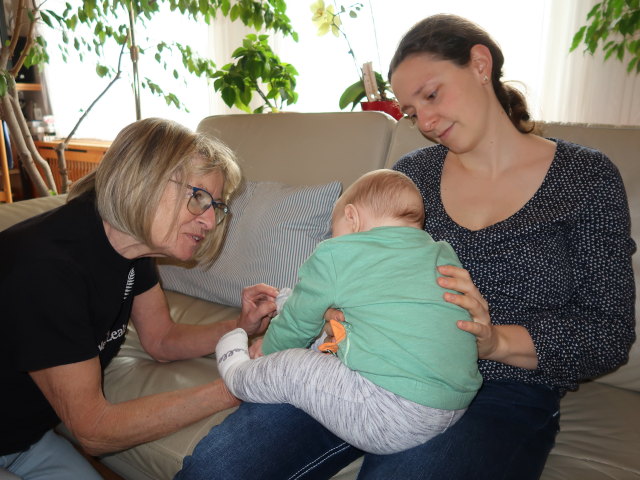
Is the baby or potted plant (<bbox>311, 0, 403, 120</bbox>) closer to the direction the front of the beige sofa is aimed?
the baby

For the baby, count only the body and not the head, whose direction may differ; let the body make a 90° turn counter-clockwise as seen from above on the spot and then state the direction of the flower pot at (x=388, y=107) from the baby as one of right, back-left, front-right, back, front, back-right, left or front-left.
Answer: back-right

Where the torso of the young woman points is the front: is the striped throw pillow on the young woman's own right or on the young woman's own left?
on the young woman's own right

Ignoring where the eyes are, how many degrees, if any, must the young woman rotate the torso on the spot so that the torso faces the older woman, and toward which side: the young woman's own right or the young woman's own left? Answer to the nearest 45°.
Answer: approximately 45° to the young woman's own right

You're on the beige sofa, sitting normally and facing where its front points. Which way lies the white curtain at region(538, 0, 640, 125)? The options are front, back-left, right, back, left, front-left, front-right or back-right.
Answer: back-left

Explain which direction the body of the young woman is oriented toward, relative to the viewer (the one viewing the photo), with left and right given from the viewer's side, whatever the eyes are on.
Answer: facing the viewer and to the left of the viewer

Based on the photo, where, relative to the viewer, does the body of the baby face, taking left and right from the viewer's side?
facing away from the viewer and to the left of the viewer

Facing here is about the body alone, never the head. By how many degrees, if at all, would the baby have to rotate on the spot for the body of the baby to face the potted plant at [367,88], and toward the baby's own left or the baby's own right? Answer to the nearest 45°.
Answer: approximately 45° to the baby's own right

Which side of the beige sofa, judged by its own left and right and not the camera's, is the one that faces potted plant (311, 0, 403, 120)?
back

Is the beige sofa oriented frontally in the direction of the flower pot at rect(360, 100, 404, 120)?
no

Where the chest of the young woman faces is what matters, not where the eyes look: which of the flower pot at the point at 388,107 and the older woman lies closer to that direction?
the older woman

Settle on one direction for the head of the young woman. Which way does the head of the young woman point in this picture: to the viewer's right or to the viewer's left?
to the viewer's left

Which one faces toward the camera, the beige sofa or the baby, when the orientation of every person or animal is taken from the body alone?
the beige sofa

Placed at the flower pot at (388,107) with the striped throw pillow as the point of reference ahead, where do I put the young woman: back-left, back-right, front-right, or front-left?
front-left

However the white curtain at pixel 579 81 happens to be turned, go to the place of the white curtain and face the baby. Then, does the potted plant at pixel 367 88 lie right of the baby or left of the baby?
right

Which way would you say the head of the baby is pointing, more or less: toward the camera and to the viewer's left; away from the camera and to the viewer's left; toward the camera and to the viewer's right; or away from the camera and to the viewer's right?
away from the camera and to the viewer's left

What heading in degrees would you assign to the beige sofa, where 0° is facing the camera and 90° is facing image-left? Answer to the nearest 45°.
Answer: approximately 0°

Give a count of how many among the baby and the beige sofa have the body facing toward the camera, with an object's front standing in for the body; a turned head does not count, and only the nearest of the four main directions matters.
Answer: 1
